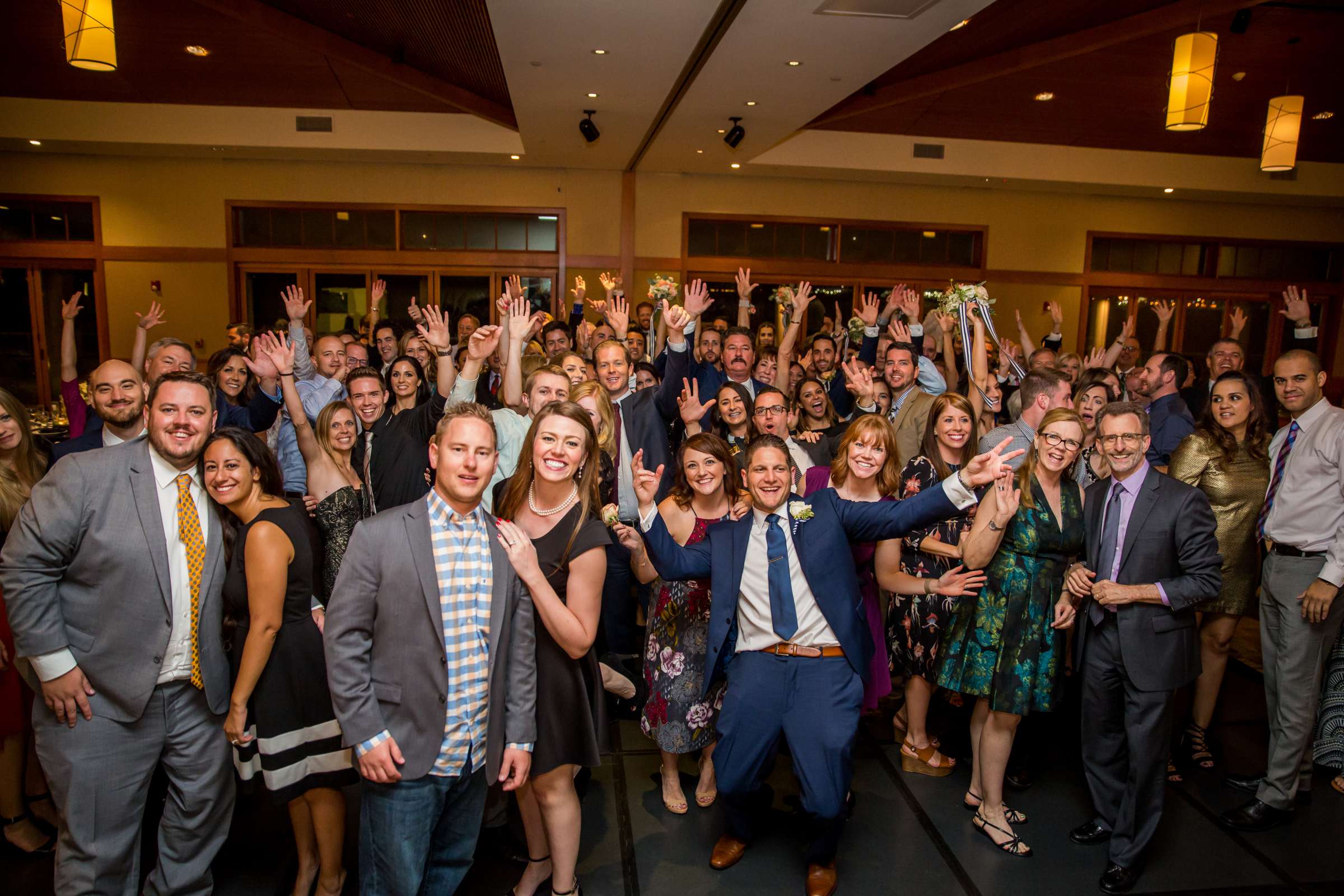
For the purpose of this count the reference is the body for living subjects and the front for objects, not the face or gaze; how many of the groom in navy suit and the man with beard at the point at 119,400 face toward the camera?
2

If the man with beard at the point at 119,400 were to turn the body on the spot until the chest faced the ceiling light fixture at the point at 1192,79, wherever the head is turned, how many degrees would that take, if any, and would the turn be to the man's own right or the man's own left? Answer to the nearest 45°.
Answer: approximately 90° to the man's own left

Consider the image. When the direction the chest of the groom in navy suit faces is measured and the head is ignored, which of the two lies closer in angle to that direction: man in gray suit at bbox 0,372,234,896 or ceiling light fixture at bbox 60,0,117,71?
the man in gray suit

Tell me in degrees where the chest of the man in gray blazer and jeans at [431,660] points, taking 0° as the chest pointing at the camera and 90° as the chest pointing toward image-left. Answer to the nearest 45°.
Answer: approximately 315°

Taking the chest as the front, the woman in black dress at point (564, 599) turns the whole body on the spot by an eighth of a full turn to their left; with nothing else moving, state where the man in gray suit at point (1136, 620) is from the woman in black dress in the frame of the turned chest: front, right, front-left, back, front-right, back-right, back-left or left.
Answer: left

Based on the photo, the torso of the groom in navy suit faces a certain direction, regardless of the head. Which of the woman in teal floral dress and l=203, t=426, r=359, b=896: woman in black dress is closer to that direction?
the woman in black dress

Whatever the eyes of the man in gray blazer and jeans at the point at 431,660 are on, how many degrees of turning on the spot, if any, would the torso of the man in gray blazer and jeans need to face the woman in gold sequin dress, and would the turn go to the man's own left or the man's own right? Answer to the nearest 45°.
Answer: approximately 45° to the man's own left
